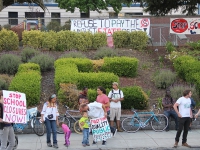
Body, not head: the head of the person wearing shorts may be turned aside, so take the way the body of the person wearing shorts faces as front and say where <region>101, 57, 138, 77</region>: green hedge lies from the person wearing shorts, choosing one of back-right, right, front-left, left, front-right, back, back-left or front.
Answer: back

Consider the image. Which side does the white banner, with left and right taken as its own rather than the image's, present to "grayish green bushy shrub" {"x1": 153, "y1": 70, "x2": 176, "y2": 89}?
front

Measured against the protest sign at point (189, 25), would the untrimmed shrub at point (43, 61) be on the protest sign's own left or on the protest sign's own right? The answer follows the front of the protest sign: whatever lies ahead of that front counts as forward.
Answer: on the protest sign's own right

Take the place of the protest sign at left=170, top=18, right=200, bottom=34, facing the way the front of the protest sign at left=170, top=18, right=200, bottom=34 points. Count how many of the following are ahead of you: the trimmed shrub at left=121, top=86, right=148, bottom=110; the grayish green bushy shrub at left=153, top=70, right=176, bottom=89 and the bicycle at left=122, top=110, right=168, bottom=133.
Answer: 3

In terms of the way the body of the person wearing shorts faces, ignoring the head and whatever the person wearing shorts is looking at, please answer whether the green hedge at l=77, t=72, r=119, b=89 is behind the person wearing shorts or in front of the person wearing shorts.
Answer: behind

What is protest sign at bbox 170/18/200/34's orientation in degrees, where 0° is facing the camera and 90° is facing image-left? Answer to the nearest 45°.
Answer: approximately 0°

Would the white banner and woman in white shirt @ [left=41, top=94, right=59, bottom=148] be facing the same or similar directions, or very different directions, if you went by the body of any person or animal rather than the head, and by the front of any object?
same or similar directions

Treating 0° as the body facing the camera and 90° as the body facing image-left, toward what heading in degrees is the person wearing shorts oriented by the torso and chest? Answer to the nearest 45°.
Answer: approximately 0°

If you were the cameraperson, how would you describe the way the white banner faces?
facing the viewer

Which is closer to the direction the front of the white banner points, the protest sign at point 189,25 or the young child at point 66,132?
the young child
